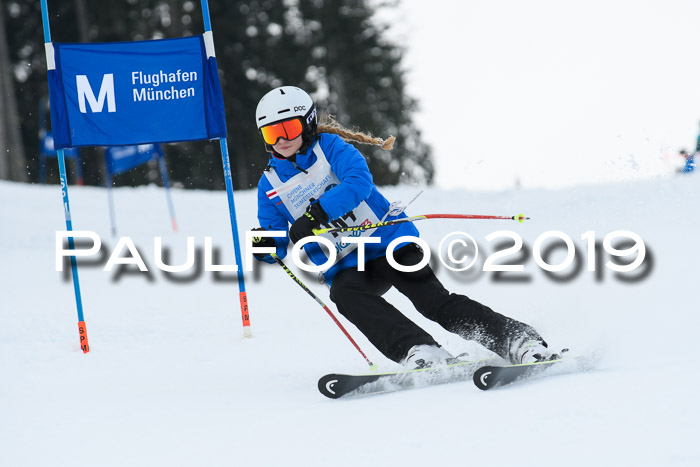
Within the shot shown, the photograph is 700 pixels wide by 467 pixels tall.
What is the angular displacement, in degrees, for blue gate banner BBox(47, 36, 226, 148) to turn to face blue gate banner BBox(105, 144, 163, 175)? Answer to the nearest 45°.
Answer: approximately 180°

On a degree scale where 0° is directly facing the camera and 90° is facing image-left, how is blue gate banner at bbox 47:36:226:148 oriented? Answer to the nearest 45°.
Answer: approximately 0°

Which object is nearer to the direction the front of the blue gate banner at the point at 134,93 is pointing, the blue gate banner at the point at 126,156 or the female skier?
the female skier

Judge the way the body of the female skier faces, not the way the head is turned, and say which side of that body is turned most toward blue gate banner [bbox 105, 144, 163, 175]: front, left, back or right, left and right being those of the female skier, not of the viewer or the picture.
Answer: right

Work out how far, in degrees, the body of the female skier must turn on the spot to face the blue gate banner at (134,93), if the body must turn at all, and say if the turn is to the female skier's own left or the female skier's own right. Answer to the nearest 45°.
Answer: approximately 90° to the female skier's own right

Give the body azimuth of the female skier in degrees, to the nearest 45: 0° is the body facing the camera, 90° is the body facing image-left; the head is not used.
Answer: approximately 45°
